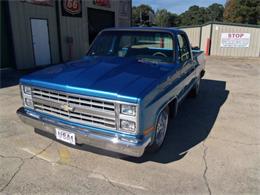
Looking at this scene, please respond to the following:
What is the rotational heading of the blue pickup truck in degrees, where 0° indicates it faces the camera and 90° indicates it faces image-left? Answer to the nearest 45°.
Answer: approximately 45°

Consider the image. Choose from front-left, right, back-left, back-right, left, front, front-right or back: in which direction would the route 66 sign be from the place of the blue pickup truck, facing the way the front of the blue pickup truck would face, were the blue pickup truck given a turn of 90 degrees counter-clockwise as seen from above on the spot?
back-left
